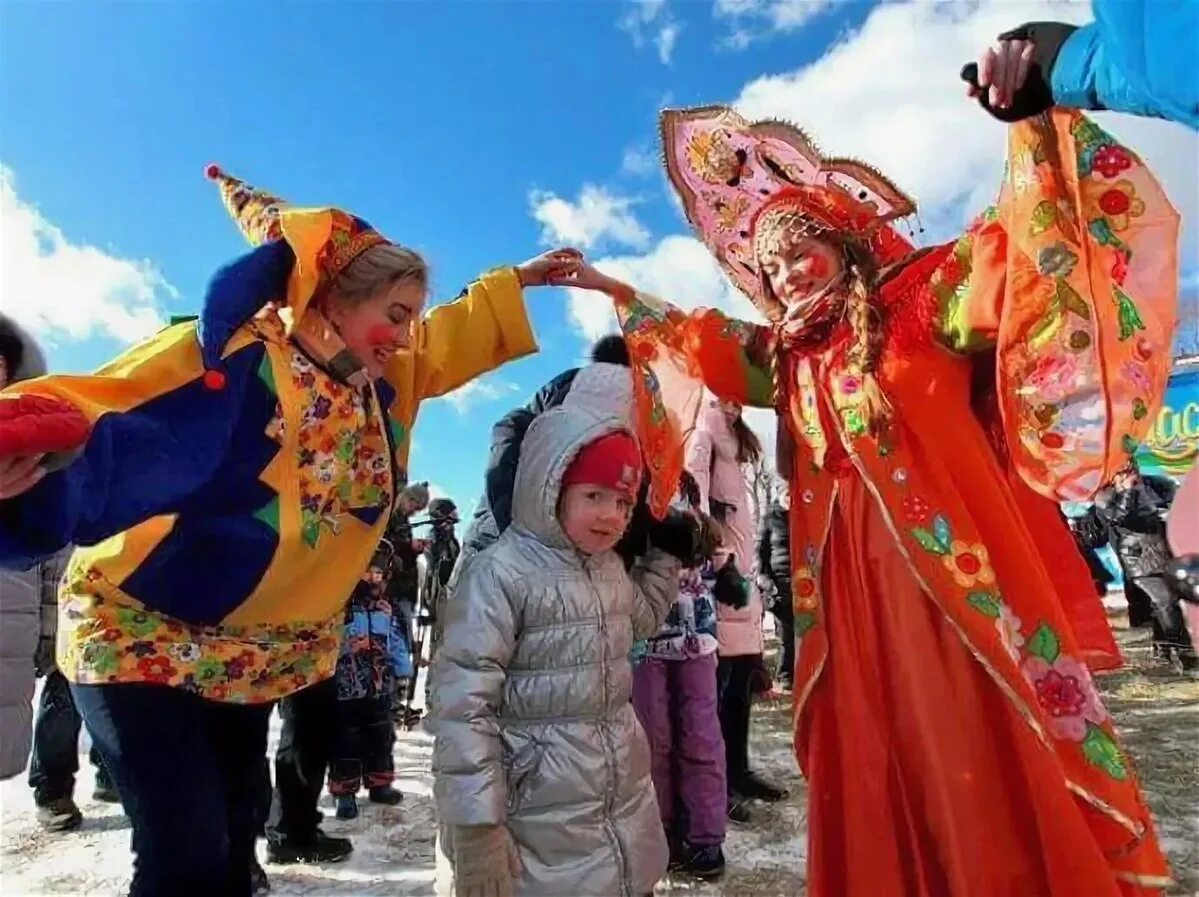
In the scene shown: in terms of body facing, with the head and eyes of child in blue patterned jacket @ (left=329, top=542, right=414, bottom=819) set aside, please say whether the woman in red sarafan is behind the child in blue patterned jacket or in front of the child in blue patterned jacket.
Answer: in front

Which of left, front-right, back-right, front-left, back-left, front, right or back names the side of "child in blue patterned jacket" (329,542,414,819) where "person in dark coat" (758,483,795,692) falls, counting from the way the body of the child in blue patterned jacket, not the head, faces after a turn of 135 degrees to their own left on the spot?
front

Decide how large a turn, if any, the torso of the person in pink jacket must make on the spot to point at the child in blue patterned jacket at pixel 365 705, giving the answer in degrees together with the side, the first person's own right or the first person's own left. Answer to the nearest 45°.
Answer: approximately 135° to the first person's own right

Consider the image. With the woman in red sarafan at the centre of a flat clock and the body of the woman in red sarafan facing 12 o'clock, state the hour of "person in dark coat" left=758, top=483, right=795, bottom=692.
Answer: The person in dark coat is roughly at 4 o'clock from the woman in red sarafan.

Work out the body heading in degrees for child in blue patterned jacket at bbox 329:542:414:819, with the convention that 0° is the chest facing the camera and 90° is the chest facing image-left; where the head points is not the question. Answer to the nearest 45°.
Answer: approximately 0°

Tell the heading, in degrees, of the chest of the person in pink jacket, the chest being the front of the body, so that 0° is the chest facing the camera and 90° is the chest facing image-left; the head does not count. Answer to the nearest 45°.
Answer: approximately 315°

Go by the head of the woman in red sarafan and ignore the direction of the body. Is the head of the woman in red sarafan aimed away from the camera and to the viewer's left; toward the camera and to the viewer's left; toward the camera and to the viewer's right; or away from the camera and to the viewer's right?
toward the camera and to the viewer's left
